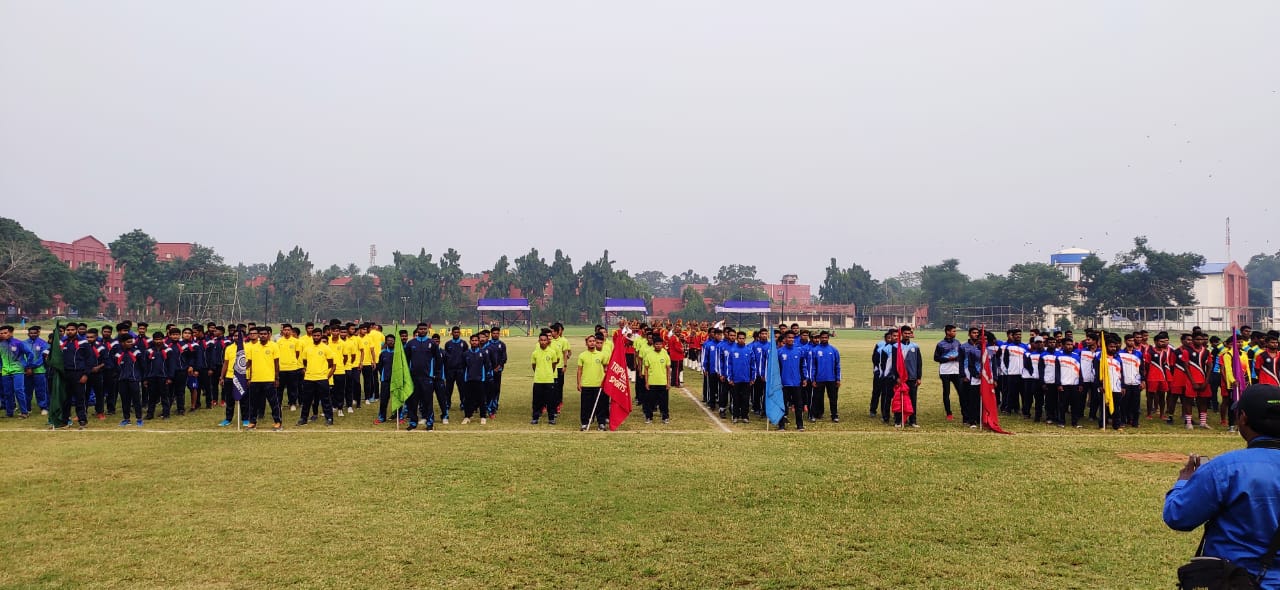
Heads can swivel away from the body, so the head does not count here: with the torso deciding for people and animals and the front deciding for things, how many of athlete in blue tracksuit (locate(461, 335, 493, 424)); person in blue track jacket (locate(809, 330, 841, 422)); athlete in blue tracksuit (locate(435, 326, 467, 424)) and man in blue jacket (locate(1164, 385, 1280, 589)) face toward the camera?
3

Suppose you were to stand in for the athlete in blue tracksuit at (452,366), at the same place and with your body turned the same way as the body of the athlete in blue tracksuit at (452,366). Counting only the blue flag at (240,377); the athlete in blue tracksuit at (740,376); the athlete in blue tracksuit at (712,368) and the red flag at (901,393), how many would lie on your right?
1

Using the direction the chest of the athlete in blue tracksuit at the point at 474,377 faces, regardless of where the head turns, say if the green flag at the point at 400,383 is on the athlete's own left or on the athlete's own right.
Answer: on the athlete's own right

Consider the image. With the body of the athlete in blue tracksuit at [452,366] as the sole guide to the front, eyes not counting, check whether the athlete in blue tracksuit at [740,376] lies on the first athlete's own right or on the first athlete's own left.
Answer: on the first athlete's own left

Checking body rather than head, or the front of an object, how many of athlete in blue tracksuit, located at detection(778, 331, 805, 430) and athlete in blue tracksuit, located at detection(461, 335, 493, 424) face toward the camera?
2

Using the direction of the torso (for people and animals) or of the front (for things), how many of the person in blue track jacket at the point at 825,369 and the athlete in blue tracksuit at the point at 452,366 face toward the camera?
2

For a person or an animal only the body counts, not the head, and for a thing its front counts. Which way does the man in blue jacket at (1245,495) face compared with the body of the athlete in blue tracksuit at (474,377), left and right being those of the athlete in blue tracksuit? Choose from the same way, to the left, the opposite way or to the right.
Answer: the opposite way

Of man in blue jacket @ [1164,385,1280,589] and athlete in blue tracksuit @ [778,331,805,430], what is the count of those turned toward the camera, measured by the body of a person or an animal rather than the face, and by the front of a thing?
1

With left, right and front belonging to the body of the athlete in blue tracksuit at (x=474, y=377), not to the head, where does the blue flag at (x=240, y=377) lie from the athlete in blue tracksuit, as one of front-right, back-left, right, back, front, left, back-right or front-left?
right

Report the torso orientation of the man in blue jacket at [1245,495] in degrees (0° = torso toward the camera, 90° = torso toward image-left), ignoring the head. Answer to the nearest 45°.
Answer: approximately 135°
